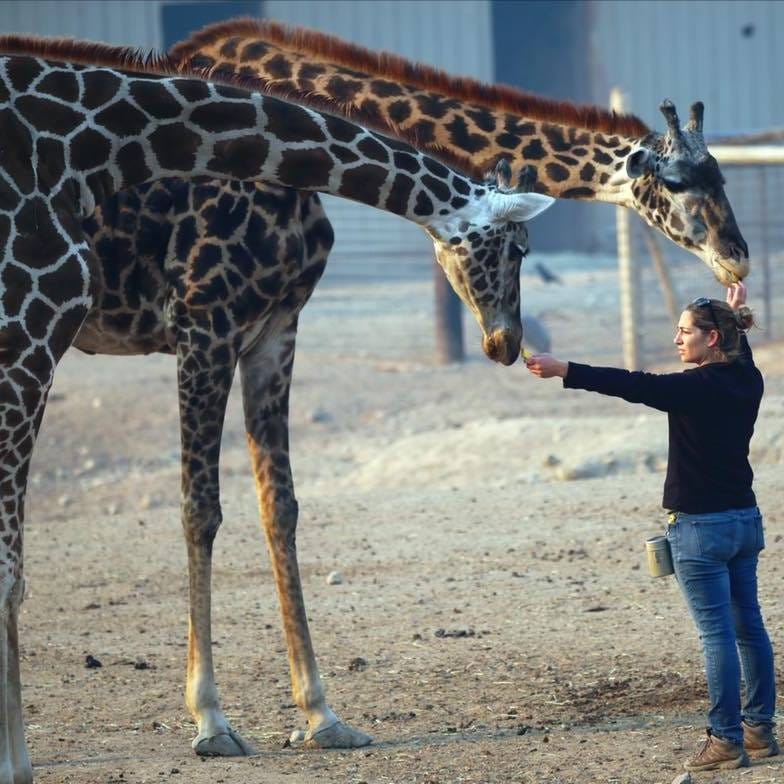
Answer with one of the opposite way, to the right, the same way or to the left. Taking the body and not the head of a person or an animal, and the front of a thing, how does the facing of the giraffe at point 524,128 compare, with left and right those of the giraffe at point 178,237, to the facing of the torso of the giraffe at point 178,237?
the same way

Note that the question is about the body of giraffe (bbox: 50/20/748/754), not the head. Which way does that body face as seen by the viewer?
to the viewer's right

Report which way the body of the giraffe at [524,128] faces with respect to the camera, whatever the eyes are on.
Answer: to the viewer's right

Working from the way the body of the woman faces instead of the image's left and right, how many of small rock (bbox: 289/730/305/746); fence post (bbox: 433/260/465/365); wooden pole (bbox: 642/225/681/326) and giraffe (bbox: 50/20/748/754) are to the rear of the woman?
0

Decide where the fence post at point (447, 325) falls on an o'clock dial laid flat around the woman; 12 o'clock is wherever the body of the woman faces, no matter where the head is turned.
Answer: The fence post is roughly at 1 o'clock from the woman.

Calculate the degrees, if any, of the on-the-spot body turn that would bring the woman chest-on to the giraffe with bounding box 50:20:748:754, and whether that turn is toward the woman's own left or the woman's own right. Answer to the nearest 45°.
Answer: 0° — they already face it

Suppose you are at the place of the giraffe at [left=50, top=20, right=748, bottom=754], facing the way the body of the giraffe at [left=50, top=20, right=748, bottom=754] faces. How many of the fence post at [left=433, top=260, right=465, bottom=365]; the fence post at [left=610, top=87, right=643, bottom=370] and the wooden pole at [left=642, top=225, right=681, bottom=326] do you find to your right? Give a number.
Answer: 0

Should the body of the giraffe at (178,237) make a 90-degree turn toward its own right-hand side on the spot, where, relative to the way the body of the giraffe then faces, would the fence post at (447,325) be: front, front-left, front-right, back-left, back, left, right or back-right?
back

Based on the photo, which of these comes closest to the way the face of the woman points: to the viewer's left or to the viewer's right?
to the viewer's left

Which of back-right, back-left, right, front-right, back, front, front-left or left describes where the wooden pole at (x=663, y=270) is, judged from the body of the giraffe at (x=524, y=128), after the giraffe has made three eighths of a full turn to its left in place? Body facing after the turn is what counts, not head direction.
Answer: front-right

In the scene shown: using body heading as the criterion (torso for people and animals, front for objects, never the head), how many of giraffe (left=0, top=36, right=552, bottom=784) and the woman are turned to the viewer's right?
1

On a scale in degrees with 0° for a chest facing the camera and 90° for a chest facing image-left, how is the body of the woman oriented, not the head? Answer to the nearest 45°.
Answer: approximately 135°

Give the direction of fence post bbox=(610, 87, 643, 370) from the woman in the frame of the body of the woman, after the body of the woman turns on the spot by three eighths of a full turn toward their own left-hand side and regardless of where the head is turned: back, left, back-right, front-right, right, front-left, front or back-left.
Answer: back

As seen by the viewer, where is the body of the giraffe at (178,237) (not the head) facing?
to the viewer's right
